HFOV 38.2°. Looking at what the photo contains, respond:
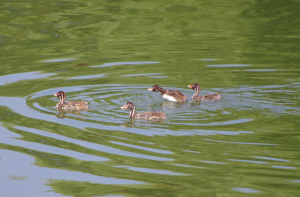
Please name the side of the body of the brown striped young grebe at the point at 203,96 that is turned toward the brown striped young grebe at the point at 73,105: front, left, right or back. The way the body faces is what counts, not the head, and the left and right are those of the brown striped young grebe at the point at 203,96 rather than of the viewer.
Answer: front

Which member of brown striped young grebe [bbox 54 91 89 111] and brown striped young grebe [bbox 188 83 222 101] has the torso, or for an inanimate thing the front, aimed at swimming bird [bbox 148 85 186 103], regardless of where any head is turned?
brown striped young grebe [bbox 188 83 222 101]

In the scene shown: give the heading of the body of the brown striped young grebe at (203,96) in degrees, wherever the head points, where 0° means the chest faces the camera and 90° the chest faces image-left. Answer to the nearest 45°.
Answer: approximately 90°

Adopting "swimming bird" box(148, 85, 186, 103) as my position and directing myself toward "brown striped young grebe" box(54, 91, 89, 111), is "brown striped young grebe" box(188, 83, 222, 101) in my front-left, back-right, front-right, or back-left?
back-left

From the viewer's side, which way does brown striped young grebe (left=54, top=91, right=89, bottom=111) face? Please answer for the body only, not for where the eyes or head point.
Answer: to the viewer's left

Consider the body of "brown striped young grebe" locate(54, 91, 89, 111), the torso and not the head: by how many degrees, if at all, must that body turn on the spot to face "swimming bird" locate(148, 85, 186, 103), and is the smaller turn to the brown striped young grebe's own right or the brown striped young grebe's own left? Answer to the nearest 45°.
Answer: approximately 180°

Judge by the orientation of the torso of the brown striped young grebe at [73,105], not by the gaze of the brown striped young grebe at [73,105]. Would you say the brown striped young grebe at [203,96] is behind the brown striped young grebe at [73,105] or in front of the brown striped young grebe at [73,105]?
behind

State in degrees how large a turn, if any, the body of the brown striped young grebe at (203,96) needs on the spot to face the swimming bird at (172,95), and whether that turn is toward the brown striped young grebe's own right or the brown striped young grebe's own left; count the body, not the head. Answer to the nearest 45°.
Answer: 0° — it already faces it
